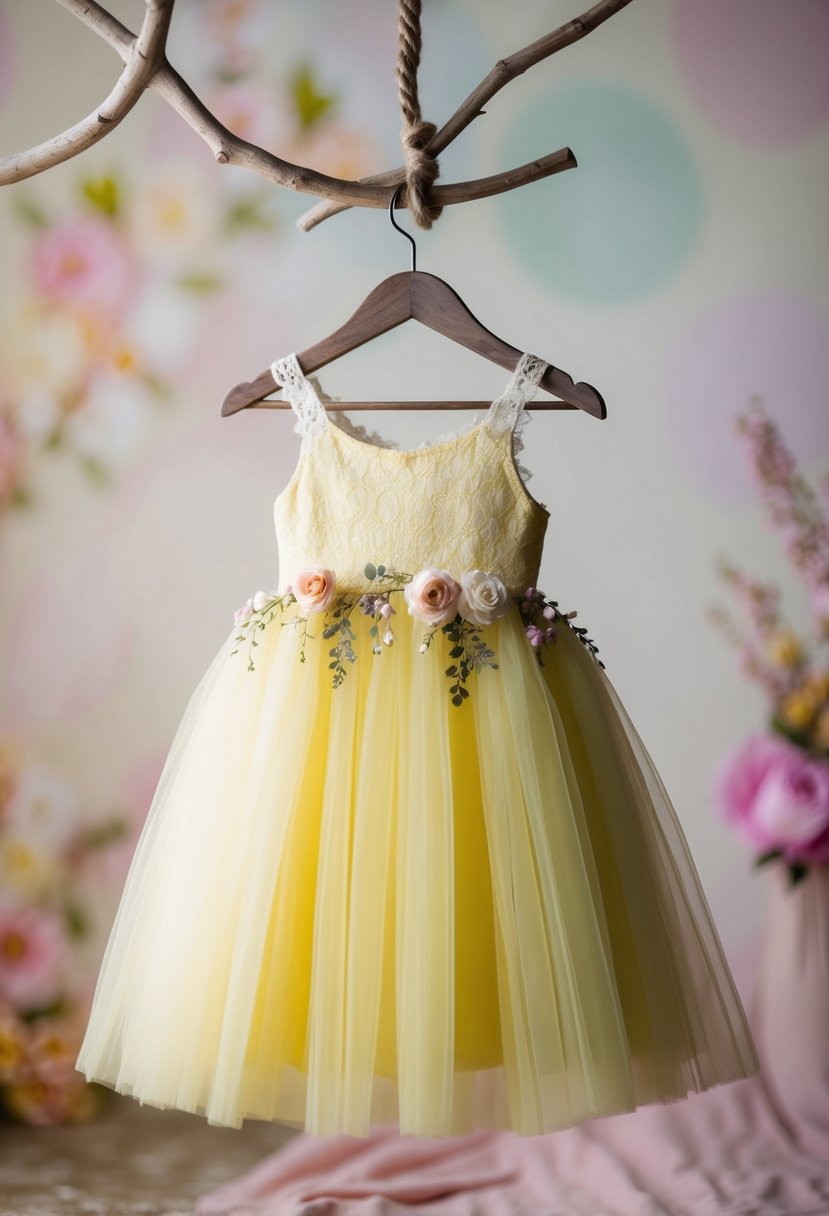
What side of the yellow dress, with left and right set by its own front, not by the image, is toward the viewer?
front

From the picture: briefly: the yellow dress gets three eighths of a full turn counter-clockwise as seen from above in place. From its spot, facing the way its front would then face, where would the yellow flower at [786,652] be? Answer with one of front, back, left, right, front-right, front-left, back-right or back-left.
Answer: front

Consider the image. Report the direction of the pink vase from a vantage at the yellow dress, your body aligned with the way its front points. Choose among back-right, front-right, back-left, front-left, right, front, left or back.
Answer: back-left
